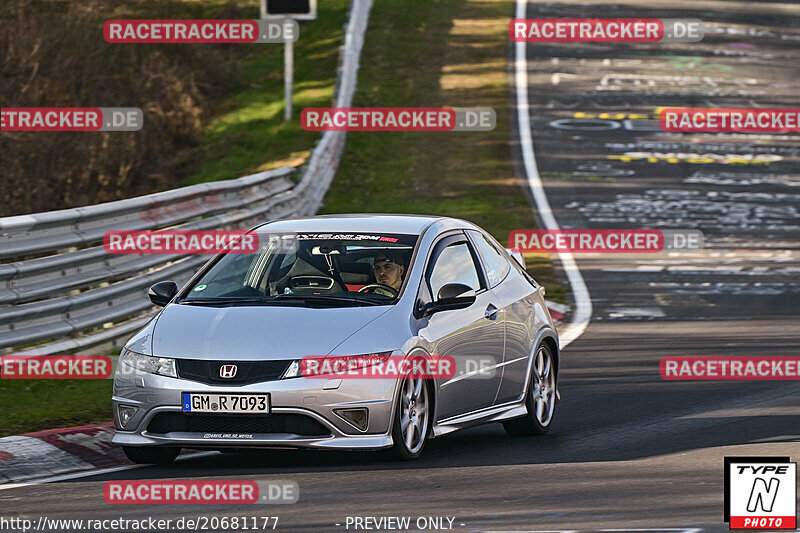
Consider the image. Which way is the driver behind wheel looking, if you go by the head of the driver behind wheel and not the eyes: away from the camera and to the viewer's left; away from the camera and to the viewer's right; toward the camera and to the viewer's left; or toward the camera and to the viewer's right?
toward the camera and to the viewer's left

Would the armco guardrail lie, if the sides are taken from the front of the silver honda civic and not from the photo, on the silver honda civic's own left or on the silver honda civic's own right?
on the silver honda civic's own right

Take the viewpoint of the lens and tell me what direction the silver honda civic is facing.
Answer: facing the viewer and to the left of the viewer

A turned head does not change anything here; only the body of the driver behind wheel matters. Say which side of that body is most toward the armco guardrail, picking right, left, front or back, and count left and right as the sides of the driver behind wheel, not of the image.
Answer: right
